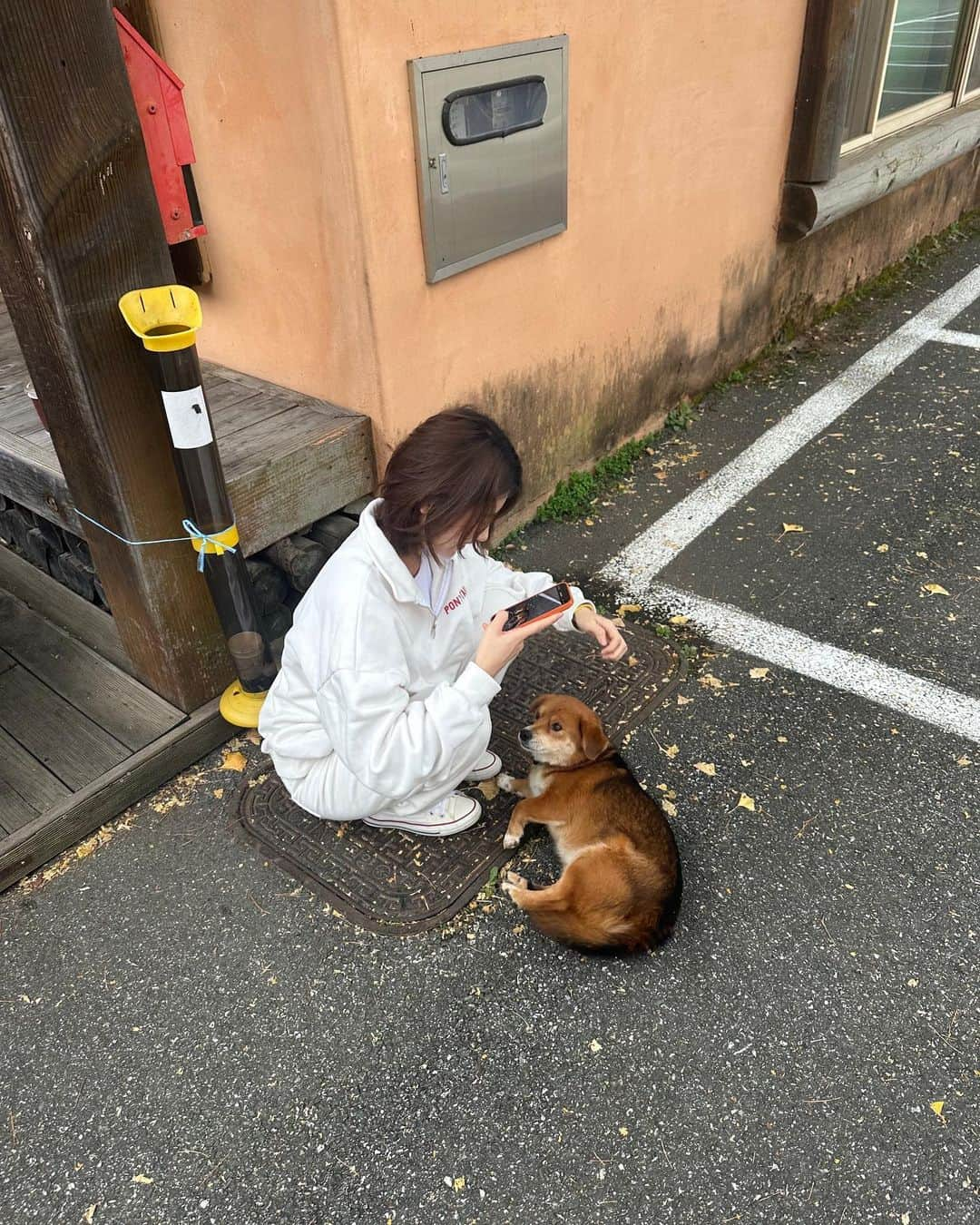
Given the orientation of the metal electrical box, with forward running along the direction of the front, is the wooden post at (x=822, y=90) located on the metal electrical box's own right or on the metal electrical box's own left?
on the metal electrical box's own left

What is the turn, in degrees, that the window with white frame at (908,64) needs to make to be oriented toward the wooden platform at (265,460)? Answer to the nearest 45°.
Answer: approximately 45° to its right

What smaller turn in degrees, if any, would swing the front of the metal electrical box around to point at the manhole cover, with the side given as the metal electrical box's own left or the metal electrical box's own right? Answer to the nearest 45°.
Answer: approximately 45° to the metal electrical box's own right

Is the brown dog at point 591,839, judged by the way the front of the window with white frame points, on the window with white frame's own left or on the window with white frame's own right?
on the window with white frame's own right

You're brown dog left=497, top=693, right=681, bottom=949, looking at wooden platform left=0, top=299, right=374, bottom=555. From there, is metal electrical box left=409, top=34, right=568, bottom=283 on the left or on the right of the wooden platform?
right

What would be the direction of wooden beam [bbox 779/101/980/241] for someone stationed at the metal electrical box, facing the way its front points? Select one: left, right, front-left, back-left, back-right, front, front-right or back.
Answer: left

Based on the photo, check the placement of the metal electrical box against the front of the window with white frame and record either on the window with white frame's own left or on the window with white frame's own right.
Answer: on the window with white frame's own right

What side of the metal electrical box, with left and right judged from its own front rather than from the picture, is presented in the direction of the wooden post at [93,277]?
right

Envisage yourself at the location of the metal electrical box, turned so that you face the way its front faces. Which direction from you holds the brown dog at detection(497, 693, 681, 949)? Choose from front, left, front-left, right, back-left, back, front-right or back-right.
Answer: front-right

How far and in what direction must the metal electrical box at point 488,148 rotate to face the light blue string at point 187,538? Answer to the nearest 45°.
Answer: approximately 90° to its right

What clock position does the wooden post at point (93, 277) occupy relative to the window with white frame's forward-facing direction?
The wooden post is roughly at 2 o'clock from the window with white frame.

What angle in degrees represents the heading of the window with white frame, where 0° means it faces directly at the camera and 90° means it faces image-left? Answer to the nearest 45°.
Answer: approximately 315°

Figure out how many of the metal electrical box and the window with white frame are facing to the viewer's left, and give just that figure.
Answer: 0
